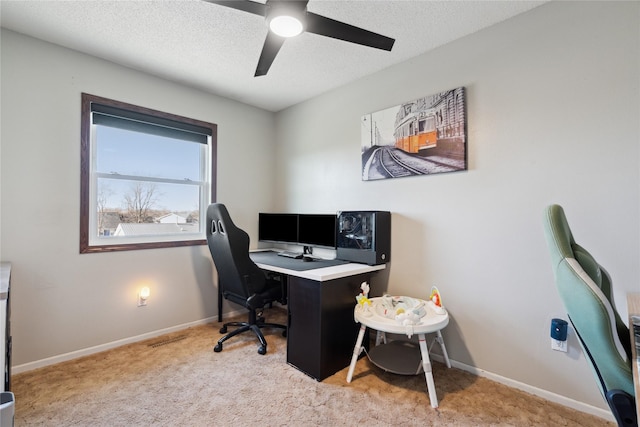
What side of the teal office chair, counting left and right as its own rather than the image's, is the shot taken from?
right

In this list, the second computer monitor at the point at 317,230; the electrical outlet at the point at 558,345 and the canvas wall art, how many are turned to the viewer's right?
0

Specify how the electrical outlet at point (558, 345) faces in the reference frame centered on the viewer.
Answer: facing the viewer and to the left of the viewer

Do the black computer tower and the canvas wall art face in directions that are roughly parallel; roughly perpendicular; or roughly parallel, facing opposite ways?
roughly perpendicular

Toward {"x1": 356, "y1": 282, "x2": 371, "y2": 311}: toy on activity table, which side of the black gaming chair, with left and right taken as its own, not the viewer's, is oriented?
right

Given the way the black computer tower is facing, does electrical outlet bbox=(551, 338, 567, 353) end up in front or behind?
in front
